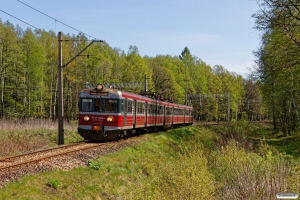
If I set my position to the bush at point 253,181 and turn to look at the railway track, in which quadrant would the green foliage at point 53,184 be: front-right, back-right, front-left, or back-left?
front-left

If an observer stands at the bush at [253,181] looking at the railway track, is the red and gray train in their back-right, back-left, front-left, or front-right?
front-right

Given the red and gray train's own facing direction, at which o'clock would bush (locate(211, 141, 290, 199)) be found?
The bush is roughly at 10 o'clock from the red and gray train.

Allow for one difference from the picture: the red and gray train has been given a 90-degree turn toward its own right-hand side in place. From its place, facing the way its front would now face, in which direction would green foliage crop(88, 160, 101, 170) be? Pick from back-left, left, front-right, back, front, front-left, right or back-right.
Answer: back-left

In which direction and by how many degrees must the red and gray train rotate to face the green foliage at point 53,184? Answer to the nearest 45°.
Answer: approximately 45° to its left

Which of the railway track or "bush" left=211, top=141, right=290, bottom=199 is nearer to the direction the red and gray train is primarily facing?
the railway track

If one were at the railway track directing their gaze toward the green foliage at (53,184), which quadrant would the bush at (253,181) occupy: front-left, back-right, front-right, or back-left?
front-left
